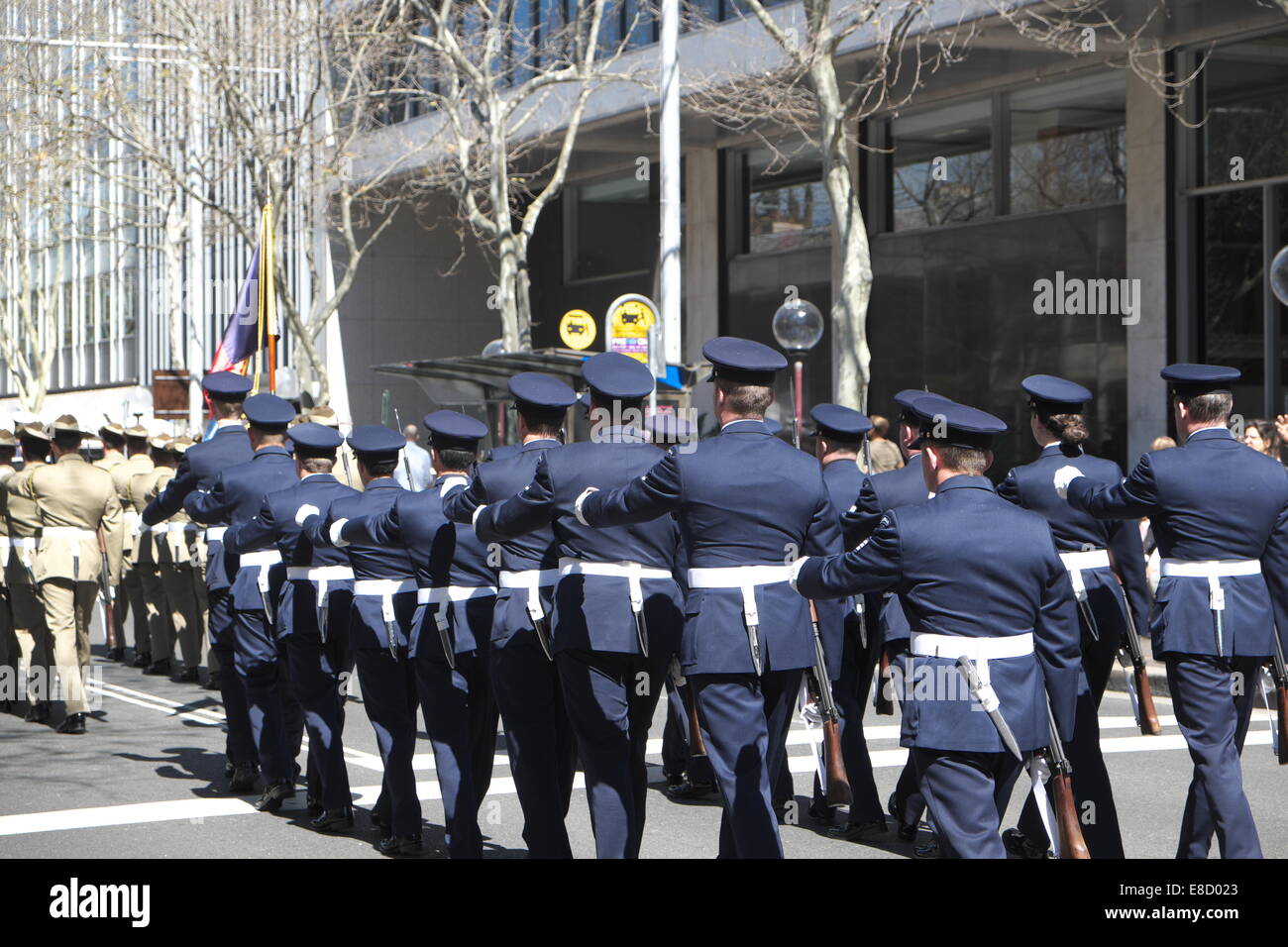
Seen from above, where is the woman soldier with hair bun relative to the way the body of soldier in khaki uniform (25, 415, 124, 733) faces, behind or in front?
behind

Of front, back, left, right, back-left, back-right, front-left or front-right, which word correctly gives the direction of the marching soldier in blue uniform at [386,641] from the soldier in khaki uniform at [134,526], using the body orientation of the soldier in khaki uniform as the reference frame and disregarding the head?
back

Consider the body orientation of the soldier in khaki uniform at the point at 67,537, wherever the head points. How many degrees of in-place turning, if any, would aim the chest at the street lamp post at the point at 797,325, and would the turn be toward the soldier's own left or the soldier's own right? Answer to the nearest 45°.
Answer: approximately 45° to the soldier's own right

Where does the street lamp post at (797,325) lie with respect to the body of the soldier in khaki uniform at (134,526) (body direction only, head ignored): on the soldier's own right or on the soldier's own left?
on the soldier's own right

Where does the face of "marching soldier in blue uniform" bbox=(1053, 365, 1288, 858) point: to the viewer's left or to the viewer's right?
to the viewer's left

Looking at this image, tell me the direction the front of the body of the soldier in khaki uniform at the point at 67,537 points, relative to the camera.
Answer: away from the camera

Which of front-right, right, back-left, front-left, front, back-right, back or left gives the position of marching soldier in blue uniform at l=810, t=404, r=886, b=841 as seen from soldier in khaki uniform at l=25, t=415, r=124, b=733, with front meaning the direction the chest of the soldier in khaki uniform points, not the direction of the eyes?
back-right

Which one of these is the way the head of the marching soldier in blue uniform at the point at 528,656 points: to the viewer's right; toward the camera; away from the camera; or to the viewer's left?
away from the camera

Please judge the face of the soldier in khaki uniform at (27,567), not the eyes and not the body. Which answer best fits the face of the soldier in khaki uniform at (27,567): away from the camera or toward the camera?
away from the camera

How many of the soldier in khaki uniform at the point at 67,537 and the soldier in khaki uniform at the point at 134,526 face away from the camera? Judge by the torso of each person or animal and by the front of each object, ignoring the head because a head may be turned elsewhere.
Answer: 2

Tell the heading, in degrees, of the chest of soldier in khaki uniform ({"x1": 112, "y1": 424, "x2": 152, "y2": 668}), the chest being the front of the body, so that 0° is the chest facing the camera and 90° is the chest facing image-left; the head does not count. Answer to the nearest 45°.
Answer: approximately 180°
